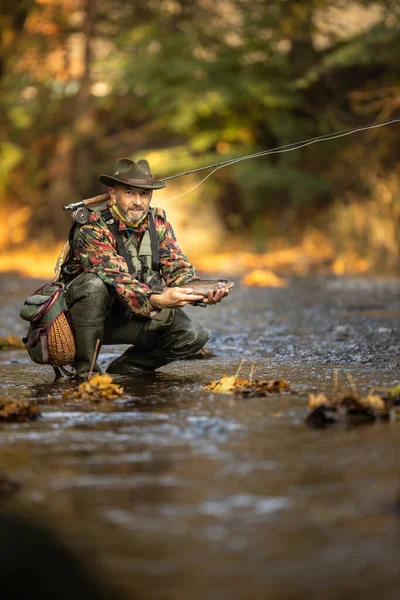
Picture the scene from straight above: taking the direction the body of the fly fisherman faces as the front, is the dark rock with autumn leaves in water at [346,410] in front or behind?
in front

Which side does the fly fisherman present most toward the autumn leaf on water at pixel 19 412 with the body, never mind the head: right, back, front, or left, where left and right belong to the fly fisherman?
right

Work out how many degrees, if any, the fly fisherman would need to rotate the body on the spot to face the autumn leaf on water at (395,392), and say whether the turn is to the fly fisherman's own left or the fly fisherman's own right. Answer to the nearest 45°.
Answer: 0° — they already face it

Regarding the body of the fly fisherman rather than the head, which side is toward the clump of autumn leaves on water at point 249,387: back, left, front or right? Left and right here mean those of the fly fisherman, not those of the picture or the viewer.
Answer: front

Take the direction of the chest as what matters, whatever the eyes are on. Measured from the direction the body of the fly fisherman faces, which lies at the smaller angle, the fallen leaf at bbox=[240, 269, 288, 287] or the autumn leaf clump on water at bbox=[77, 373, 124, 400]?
the autumn leaf clump on water

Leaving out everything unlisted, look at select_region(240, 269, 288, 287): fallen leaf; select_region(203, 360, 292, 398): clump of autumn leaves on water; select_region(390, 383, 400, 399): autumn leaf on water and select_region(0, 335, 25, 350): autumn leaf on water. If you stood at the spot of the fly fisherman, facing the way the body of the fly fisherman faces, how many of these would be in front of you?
2

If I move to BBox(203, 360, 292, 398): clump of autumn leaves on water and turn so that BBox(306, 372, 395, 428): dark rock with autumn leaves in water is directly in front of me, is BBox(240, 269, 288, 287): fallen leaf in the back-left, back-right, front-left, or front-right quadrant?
back-left

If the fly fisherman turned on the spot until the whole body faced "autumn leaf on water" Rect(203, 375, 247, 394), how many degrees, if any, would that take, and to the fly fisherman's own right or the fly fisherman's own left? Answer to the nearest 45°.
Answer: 0° — they already face it

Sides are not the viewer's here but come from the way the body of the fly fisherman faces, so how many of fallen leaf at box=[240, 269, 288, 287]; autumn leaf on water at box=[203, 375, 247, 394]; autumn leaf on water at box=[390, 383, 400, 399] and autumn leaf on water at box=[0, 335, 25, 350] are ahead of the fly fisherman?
2

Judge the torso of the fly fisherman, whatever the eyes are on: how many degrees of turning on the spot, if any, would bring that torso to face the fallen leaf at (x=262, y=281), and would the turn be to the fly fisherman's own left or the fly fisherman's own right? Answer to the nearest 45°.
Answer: approximately 135° to the fly fisherman's own left

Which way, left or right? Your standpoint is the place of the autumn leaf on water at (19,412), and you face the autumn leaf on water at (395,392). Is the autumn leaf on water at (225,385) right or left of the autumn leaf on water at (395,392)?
left

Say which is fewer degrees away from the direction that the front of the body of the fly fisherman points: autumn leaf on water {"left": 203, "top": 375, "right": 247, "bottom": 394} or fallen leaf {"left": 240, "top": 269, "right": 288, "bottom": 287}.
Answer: the autumn leaf on water

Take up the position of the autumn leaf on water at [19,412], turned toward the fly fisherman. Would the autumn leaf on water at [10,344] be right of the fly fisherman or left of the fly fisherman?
left

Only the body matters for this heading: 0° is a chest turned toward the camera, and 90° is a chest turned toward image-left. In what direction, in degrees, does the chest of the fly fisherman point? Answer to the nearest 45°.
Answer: approximately 315°
